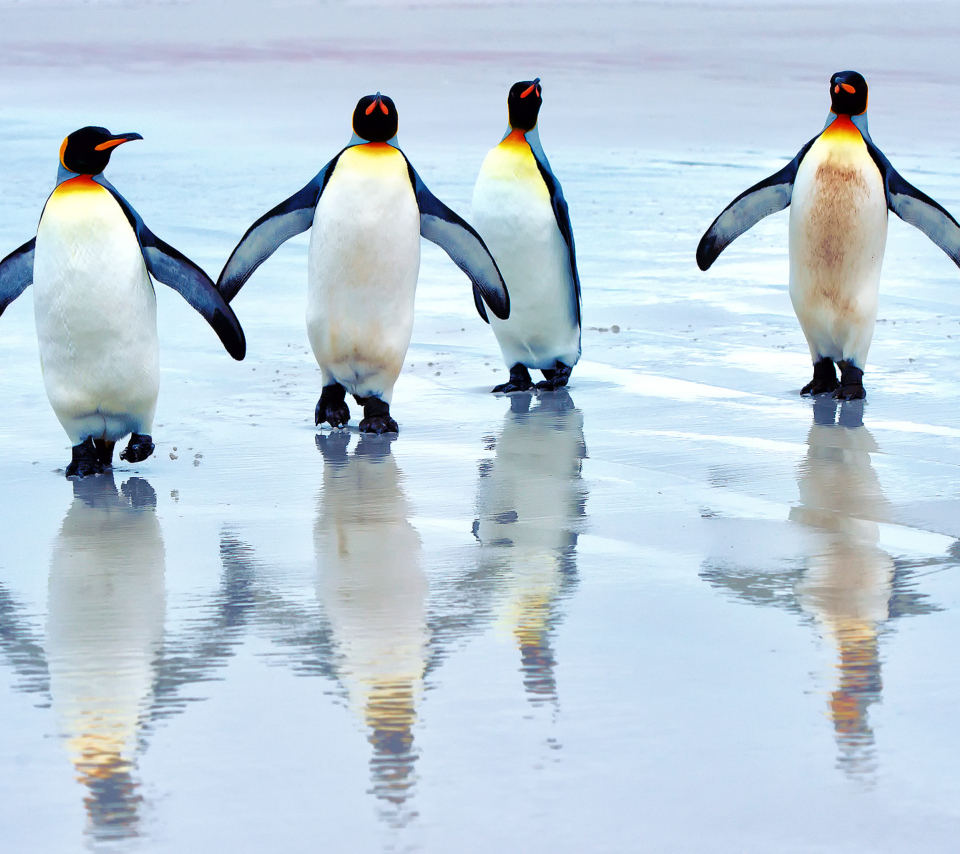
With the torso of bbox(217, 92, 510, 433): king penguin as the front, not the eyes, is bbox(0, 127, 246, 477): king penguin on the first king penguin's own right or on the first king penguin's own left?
on the first king penguin's own right

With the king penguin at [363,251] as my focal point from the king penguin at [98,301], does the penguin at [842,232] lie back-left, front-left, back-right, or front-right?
front-right

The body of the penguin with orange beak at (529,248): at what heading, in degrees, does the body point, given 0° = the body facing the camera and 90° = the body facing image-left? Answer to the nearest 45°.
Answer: approximately 45°

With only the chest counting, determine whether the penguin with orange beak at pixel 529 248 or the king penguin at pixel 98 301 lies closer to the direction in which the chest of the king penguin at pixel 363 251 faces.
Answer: the king penguin

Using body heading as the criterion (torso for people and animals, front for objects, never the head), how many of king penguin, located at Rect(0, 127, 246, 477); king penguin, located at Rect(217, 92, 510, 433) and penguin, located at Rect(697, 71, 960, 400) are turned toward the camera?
3

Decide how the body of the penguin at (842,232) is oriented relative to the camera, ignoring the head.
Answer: toward the camera

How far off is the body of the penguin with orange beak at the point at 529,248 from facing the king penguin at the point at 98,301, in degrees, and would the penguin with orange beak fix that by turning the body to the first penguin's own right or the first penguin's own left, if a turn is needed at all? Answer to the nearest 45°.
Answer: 0° — it already faces it

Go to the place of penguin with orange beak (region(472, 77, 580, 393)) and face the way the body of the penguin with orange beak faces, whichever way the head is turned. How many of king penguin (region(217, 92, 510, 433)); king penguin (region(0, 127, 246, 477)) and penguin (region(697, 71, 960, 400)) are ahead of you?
2

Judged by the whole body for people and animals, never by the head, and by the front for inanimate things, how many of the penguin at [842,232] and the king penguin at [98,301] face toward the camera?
2

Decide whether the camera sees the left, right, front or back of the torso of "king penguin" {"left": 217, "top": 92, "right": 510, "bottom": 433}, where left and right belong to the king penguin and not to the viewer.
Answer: front

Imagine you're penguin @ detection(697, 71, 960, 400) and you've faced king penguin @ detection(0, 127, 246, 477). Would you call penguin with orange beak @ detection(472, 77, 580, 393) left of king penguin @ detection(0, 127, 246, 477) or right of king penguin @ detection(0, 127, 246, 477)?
right
